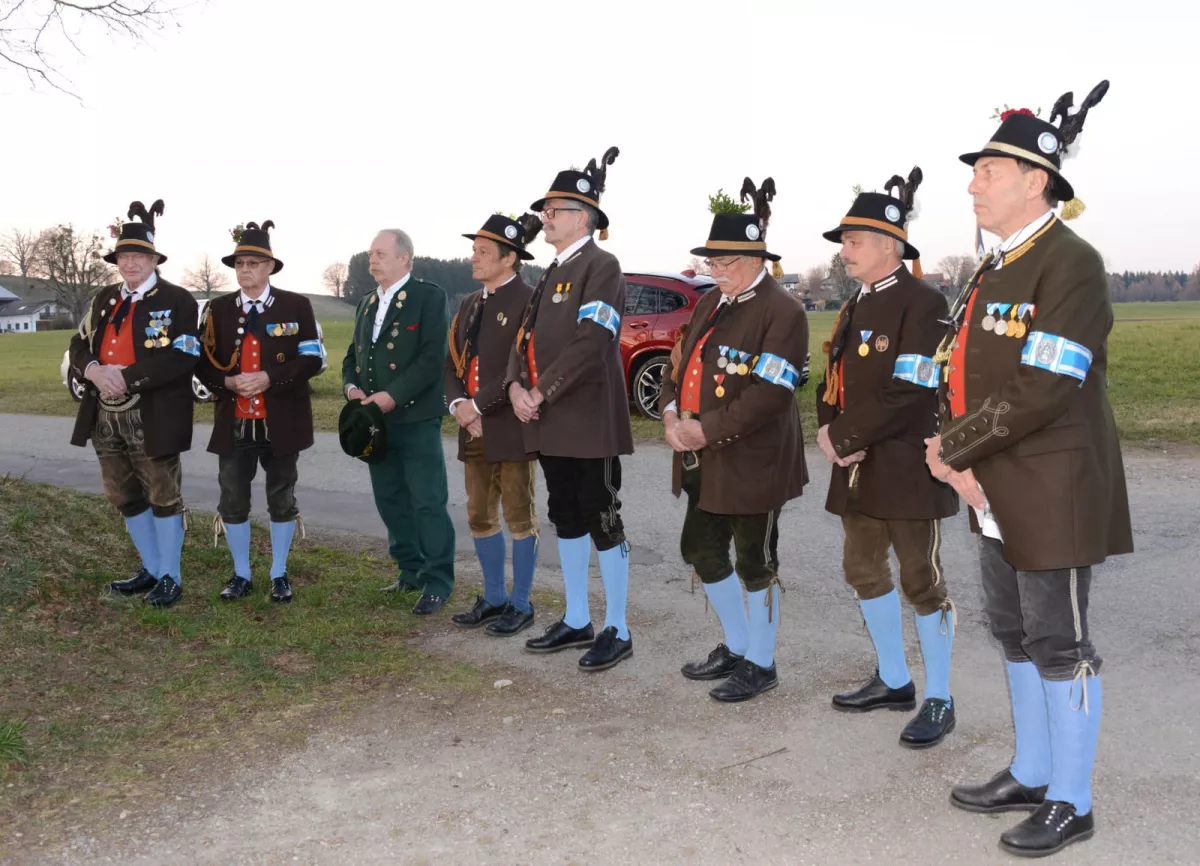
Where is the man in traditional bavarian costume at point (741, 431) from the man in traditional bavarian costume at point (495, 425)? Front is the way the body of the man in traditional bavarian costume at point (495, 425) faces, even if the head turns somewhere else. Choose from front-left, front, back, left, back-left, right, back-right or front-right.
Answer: left

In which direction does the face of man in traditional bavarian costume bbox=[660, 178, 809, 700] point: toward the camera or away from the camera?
toward the camera

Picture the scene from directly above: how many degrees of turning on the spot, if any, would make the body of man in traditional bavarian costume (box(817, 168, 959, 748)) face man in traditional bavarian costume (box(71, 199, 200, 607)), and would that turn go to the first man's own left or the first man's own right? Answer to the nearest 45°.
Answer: approximately 45° to the first man's own right

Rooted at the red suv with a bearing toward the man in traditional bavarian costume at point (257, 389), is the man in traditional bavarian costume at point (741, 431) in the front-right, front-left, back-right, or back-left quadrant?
front-left

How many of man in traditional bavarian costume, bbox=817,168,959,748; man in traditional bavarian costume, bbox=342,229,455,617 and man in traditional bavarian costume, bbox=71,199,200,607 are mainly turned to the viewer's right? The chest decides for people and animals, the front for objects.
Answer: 0

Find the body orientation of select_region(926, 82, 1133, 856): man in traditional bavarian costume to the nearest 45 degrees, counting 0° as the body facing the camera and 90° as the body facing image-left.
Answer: approximately 45°

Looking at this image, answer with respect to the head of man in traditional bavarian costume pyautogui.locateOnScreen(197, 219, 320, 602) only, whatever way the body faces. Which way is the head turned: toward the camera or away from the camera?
toward the camera

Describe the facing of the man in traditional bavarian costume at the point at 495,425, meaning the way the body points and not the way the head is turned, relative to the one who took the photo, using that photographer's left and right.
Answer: facing the viewer and to the left of the viewer

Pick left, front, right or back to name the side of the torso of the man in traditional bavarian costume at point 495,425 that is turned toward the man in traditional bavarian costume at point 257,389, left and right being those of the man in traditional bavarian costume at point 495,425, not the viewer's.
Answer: right

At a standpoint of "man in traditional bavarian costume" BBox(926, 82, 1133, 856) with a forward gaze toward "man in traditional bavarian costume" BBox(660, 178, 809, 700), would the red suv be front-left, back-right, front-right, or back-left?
front-right

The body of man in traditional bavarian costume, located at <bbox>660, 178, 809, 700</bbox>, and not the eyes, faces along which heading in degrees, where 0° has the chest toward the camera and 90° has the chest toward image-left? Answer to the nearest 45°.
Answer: approximately 45°

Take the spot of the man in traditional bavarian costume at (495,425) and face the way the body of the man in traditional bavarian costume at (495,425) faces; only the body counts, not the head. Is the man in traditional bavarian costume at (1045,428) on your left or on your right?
on your left

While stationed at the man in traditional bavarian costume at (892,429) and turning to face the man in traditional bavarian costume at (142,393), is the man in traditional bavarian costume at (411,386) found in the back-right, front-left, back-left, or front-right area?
front-right

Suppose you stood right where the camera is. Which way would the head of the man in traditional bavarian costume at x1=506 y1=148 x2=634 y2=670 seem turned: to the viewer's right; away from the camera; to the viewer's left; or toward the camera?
to the viewer's left

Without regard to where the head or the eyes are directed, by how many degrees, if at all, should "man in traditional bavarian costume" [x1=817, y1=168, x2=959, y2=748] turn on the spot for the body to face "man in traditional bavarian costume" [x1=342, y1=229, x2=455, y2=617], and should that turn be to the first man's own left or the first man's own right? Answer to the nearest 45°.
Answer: approximately 90° to the first man's own right

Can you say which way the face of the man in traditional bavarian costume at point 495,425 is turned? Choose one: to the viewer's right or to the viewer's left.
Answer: to the viewer's left

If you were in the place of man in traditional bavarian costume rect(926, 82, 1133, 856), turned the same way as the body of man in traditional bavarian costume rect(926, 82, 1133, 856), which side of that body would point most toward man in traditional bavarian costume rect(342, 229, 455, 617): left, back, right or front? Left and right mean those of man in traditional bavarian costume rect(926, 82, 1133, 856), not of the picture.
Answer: right

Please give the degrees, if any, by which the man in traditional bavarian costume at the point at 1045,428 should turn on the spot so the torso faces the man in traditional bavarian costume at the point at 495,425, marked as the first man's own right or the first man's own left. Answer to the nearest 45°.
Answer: approximately 90° to the first man's own right

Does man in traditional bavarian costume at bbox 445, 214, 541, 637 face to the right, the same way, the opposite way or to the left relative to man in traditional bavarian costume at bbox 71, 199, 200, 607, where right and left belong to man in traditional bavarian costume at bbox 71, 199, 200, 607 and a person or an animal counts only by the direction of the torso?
the same way
